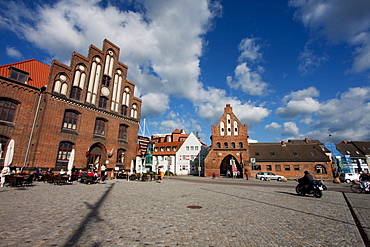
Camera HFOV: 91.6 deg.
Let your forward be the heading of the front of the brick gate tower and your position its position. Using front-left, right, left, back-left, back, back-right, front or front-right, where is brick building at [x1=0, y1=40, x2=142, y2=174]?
front-right

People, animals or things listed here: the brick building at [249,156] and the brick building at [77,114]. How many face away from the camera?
0

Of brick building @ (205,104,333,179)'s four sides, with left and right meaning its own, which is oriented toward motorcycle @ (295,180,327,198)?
front

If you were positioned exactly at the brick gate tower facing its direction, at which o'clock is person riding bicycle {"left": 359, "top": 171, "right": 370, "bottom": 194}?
The person riding bicycle is roughly at 11 o'clock from the brick gate tower.

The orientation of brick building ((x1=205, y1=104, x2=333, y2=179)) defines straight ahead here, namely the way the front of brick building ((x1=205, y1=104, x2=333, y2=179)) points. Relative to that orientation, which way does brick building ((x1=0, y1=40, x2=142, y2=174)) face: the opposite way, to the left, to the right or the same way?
to the left

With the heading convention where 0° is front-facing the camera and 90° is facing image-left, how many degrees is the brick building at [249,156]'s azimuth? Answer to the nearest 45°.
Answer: approximately 0°

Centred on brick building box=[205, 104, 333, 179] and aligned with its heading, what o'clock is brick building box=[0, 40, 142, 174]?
brick building box=[0, 40, 142, 174] is roughly at 1 o'clock from brick building box=[205, 104, 333, 179].

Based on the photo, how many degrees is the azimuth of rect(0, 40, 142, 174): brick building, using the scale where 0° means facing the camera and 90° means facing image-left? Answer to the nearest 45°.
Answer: approximately 315°

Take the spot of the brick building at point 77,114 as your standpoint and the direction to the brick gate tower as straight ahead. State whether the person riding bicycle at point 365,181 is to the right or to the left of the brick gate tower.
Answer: right

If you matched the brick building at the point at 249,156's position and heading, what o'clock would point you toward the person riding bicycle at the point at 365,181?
The person riding bicycle is roughly at 11 o'clock from the brick building.

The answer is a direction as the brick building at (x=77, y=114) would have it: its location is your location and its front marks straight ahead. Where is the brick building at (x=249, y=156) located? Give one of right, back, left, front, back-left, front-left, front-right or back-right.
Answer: front-left

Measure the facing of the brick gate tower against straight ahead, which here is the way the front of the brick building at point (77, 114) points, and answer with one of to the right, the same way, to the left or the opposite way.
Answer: to the right

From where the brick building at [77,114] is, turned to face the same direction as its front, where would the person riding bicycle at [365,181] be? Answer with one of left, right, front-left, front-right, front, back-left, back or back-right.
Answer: front

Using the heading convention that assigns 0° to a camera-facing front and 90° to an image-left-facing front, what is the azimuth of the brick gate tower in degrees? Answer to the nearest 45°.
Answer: approximately 0°
